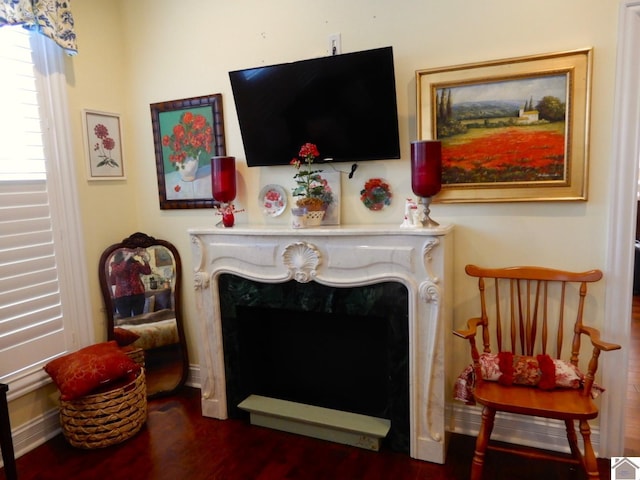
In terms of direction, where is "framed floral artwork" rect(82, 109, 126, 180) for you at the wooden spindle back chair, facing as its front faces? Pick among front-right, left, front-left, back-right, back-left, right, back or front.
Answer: right

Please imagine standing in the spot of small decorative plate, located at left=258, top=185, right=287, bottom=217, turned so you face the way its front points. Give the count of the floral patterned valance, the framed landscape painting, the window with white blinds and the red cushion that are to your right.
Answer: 3

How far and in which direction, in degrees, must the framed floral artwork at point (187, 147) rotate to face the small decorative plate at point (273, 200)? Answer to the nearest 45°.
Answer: approximately 90° to its left

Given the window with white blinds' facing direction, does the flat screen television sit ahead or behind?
ahead

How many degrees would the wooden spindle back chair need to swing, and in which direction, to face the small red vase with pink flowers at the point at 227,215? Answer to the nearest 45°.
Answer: approximately 90° to its right

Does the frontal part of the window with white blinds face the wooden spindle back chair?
yes

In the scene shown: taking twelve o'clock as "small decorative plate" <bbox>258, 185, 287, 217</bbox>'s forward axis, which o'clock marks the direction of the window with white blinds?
The window with white blinds is roughly at 3 o'clock from the small decorative plate.

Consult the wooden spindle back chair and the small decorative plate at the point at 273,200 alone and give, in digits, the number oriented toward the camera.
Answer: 2

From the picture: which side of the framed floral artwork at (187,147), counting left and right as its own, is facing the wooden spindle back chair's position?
left

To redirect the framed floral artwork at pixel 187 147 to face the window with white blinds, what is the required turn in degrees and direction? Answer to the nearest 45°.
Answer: approximately 45° to its right

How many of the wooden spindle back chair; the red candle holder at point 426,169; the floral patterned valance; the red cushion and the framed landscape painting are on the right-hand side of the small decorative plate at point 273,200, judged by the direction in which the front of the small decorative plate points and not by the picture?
2

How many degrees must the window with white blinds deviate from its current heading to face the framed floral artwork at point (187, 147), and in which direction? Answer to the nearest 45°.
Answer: approximately 45° to its left
